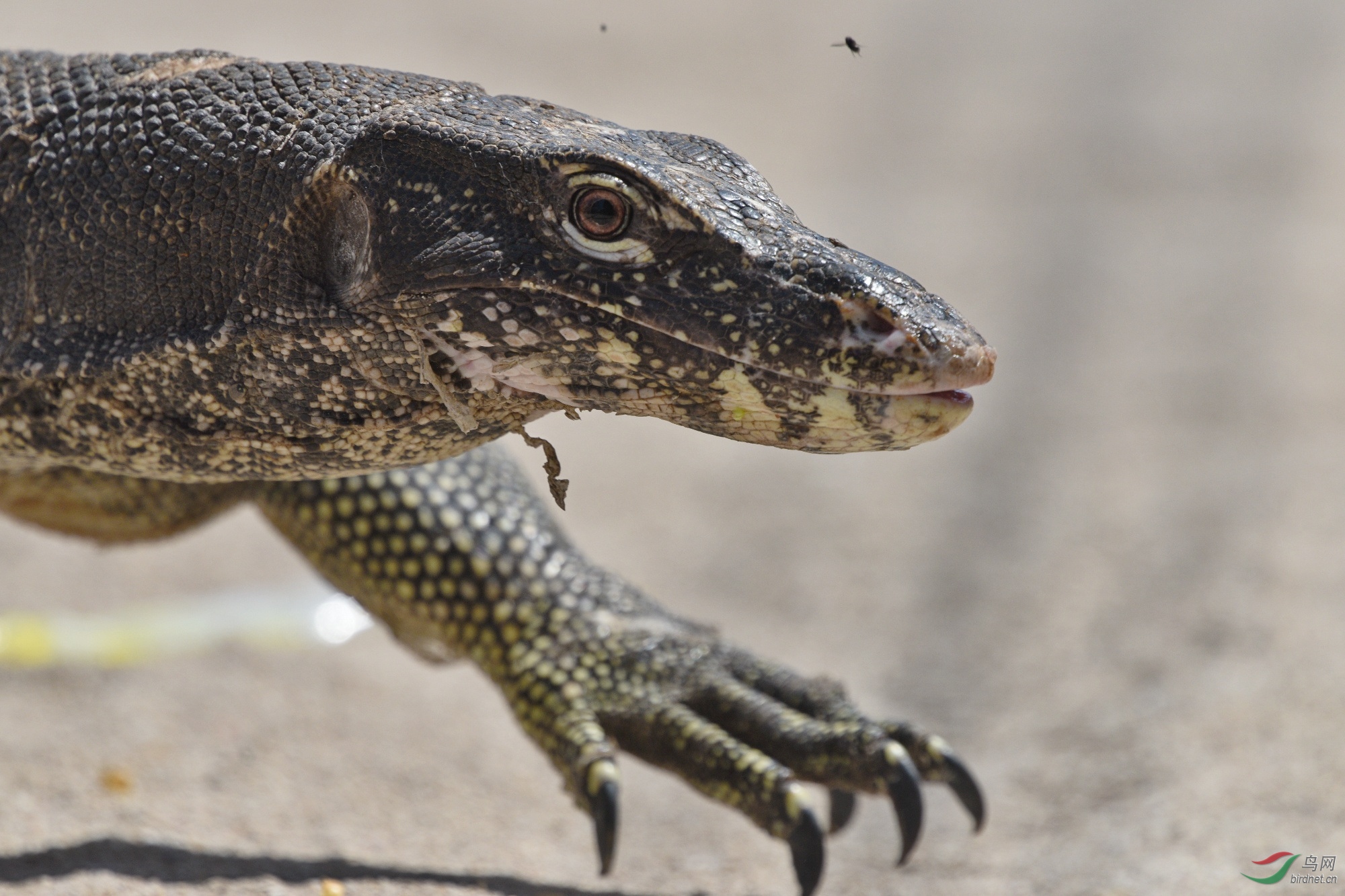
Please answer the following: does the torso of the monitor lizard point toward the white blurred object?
no

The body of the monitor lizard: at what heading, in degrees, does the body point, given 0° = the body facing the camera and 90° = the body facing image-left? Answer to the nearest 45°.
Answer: approximately 270°
